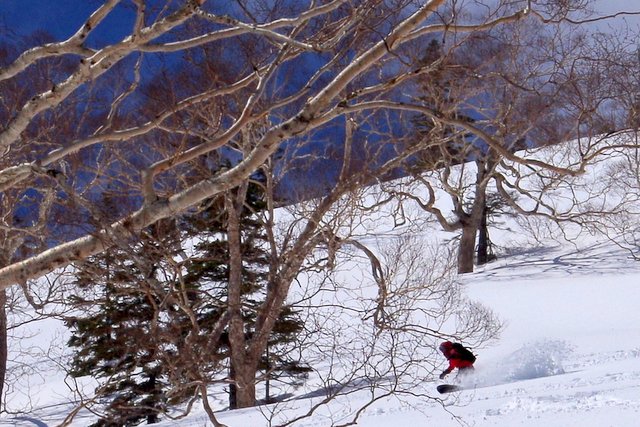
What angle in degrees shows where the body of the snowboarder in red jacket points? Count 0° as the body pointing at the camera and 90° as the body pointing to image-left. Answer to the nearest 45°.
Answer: approximately 90°

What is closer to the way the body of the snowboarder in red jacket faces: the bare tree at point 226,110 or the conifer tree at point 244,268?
the conifer tree
